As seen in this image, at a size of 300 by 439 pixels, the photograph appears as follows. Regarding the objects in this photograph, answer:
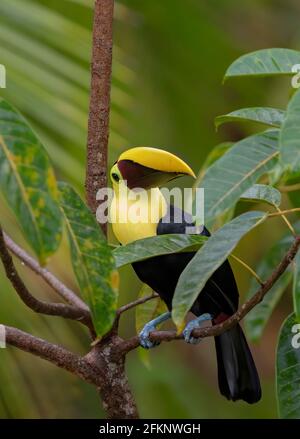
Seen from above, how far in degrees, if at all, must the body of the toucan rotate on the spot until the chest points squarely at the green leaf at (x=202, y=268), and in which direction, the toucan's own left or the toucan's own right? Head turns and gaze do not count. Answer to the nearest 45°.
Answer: approximately 45° to the toucan's own left

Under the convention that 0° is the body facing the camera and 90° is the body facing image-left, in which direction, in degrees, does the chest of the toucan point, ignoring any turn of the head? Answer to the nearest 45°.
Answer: approximately 45°
